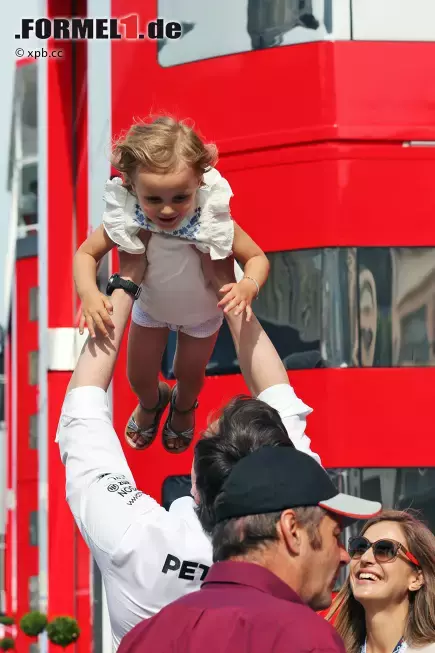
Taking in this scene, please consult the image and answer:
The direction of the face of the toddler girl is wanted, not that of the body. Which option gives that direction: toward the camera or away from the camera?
toward the camera

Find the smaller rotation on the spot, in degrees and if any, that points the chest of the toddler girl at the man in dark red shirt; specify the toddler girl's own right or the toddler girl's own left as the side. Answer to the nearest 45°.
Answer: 0° — they already face them

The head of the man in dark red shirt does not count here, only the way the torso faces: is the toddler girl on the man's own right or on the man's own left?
on the man's own left

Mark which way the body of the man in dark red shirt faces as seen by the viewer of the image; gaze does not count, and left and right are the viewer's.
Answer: facing away from the viewer and to the right of the viewer

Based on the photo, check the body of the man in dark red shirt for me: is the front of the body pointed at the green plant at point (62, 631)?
no

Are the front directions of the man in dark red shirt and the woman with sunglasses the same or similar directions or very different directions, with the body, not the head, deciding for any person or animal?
very different directions

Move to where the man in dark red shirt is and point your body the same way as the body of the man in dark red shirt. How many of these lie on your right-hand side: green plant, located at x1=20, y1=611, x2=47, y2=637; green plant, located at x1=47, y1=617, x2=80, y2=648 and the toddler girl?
0

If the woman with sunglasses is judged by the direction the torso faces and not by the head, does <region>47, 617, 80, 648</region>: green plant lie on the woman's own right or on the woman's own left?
on the woman's own right

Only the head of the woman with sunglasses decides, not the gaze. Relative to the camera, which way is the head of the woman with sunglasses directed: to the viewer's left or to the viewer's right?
to the viewer's left

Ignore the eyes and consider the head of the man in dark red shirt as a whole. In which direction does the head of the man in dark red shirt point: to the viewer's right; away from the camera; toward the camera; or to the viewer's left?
to the viewer's right

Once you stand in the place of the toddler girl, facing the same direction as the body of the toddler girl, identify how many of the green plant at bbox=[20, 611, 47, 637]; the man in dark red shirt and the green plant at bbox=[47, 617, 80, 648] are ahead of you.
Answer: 1

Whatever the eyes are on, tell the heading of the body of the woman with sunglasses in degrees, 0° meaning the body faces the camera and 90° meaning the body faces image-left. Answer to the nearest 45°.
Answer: approximately 45°

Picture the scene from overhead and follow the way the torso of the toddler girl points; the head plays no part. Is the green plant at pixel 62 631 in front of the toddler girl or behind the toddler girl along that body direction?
behind

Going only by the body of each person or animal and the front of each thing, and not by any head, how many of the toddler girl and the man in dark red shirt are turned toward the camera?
1

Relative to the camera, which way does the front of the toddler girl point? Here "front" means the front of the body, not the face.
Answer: toward the camera

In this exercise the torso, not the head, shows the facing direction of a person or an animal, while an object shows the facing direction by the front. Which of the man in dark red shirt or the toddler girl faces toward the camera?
the toddler girl

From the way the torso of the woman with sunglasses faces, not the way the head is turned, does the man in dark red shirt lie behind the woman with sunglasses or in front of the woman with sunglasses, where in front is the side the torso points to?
in front
